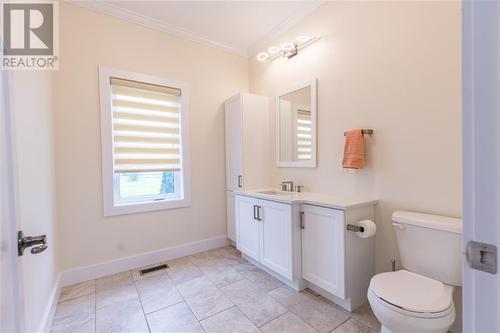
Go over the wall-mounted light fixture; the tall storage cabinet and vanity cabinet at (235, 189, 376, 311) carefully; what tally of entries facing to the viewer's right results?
0

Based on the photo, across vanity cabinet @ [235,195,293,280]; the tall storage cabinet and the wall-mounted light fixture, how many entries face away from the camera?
0

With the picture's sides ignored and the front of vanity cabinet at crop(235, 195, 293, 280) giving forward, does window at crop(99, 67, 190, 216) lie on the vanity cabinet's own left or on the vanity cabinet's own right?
on the vanity cabinet's own right

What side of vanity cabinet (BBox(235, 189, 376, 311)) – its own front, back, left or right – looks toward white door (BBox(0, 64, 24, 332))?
front

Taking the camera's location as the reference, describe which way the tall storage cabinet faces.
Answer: facing the viewer and to the left of the viewer

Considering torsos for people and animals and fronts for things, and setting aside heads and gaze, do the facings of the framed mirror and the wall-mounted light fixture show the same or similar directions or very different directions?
same or similar directions

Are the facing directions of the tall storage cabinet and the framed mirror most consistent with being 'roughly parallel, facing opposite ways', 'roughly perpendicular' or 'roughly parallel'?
roughly parallel

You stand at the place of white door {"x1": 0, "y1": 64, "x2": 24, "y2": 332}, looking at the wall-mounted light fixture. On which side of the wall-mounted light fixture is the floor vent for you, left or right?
left

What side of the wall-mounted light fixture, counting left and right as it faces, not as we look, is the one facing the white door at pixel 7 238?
front

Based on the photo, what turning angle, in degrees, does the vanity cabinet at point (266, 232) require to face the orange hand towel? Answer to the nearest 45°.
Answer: approximately 135° to its left

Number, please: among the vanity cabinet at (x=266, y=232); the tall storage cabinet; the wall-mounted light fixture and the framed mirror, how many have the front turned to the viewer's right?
0

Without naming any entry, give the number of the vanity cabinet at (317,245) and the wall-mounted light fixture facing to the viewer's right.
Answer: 0

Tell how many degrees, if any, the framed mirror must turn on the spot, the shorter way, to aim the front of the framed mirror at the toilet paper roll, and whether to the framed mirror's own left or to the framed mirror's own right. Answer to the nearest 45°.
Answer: approximately 90° to the framed mirror's own left

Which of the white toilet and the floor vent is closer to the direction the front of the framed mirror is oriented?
the floor vent

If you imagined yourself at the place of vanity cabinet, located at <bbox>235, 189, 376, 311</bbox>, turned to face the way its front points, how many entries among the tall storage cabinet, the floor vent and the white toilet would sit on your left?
1

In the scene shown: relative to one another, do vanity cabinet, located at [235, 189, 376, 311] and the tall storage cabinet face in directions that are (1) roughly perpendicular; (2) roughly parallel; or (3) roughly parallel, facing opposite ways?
roughly parallel
